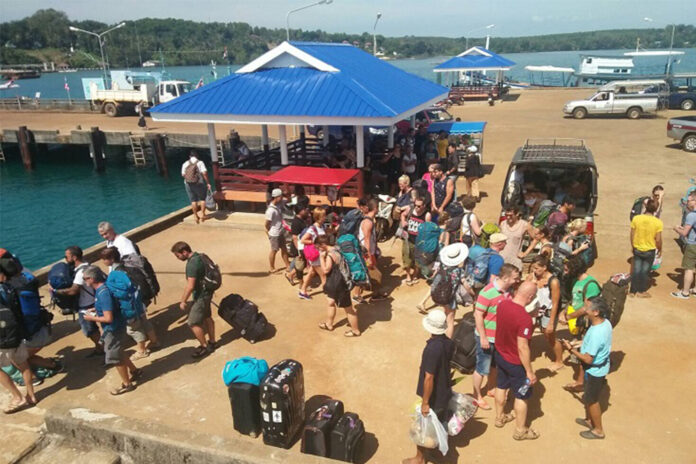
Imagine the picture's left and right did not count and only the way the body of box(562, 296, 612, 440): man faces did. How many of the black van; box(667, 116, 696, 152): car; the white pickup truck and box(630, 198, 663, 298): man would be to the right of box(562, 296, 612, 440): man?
4

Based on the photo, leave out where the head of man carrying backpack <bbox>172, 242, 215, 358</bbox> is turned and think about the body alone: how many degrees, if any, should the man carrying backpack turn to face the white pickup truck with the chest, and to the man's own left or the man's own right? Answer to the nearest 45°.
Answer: approximately 135° to the man's own right

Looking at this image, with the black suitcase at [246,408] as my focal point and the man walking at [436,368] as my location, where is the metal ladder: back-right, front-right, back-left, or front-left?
front-right

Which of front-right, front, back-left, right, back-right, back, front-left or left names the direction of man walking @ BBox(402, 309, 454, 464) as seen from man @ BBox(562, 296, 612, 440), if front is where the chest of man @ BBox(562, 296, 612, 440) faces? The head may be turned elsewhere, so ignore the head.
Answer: front-left

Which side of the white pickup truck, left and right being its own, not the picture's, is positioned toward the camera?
left

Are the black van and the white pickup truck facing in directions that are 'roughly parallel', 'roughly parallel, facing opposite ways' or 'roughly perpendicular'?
roughly perpendicular

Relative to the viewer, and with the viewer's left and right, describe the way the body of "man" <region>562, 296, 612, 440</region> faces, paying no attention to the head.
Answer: facing to the left of the viewer

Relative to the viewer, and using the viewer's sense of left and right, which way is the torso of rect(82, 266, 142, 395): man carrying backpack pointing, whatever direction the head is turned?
facing to the left of the viewer

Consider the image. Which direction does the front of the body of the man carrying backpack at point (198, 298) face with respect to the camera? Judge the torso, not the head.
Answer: to the viewer's left

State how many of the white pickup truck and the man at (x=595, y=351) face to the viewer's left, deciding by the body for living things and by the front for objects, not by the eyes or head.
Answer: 2
